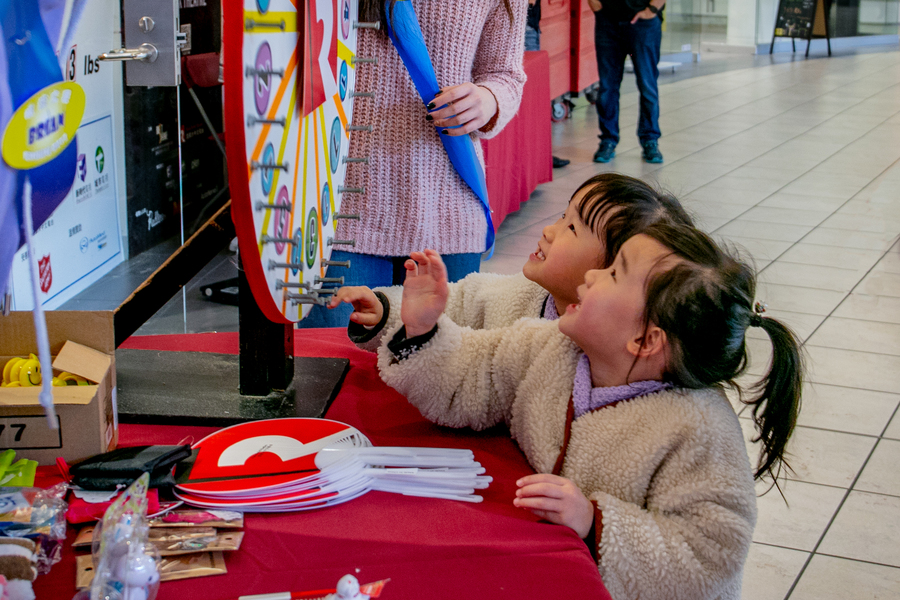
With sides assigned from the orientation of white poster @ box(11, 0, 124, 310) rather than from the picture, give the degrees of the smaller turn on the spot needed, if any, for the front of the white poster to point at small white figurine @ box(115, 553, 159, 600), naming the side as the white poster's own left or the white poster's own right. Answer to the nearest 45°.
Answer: approximately 45° to the white poster's own right

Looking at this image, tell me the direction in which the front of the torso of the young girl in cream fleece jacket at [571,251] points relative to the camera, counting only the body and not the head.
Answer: to the viewer's left

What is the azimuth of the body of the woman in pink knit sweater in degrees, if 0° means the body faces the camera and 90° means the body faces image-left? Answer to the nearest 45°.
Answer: approximately 0°

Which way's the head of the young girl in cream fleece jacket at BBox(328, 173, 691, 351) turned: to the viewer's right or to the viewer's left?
to the viewer's left

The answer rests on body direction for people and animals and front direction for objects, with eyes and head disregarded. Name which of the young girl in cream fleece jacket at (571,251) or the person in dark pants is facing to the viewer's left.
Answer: the young girl in cream fleece jacket
